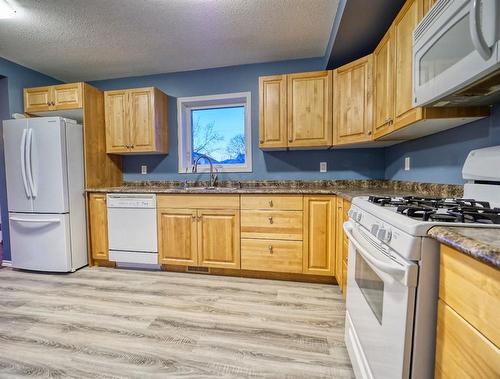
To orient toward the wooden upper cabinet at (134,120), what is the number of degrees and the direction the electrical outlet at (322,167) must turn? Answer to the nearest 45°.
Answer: approximately 90° to its right

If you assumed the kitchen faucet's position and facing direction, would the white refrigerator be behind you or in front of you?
in front

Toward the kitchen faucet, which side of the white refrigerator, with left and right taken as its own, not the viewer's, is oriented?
left

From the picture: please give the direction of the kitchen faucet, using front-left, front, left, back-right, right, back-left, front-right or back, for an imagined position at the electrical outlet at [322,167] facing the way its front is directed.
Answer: right

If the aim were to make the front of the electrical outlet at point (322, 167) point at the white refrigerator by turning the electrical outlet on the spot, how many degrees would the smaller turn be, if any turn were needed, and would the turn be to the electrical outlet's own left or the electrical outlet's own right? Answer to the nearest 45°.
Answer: approximately 90° to the electrical outlet's own right

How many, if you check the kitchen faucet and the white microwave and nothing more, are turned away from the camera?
0

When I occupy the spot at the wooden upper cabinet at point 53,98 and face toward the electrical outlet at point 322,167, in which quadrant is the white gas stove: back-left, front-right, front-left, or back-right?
front-right

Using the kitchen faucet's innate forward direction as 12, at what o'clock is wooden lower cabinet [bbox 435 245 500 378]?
The wooden lower cabinet is roughly at 10 o'clock from the kitchen faucet.

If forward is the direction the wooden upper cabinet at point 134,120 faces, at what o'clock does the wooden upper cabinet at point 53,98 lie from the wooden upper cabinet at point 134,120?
the wooden upper cabinet at point 53,98 is roughly at 2 o'clock from the wooden upper cabinet at point 134,120.

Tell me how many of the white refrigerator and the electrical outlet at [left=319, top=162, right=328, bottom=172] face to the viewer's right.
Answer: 0

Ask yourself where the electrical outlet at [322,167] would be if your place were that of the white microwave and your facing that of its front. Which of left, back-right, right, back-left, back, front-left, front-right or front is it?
right

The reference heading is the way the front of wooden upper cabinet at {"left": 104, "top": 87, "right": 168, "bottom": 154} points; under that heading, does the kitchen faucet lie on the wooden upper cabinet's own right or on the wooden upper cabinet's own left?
on the wooden upper cabinet's own left

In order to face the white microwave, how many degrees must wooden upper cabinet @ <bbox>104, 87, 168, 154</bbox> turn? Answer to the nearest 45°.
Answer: approximately 90° to its left

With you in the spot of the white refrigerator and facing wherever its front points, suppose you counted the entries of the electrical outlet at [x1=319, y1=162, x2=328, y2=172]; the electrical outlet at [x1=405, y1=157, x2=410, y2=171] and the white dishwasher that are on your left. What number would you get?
3

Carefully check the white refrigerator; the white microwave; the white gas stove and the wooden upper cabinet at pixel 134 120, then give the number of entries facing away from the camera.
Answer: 0

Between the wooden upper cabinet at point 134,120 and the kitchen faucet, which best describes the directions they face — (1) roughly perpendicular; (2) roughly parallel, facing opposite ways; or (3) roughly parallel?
roughly parallel

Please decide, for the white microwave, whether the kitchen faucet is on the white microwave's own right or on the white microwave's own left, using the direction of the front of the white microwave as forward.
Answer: on the white microwave's own right

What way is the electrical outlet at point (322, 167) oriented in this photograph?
toward the camera

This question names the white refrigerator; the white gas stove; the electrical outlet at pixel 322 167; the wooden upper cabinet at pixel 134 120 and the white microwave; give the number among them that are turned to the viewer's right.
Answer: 0
